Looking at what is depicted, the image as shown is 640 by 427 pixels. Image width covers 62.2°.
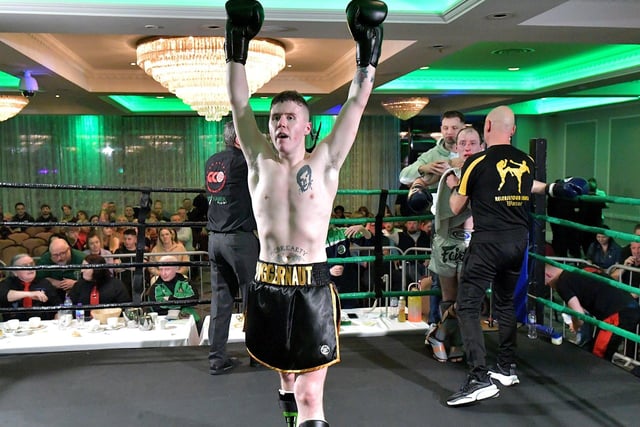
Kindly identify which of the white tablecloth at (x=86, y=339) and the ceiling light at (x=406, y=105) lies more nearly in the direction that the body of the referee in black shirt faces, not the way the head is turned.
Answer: the ceiling light

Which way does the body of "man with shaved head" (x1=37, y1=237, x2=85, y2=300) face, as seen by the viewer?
toward the camera

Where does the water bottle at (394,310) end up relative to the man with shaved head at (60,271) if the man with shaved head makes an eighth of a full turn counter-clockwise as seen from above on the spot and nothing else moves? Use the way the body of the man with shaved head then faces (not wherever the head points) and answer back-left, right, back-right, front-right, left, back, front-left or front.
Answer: front

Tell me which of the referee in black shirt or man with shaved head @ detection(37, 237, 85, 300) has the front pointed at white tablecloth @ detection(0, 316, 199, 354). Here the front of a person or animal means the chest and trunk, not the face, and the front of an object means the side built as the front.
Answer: the man with shaved head

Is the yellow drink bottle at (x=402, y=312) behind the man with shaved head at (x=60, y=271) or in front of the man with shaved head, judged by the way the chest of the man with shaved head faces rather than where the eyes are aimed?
in front

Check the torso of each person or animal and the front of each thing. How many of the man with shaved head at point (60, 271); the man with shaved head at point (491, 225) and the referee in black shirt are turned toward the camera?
1

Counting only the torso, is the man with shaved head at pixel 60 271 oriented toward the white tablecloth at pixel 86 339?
yes

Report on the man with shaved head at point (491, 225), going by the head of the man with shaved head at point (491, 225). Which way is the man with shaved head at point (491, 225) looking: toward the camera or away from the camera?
away from the camera

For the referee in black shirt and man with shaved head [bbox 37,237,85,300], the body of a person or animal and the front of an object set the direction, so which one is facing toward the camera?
the man with shaved head
